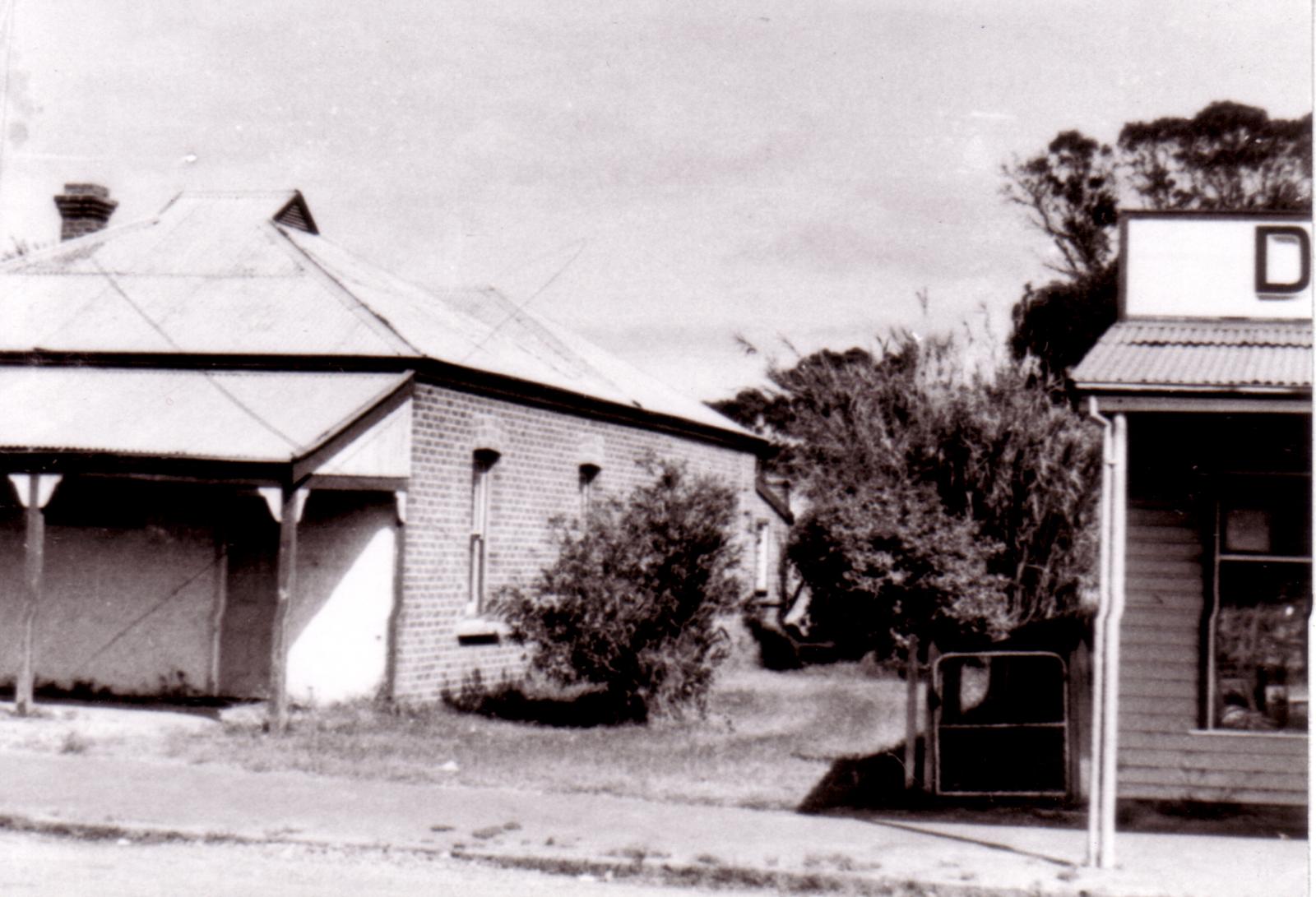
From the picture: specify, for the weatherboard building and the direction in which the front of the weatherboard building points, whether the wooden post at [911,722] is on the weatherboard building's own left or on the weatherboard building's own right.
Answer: on the weatherboard building's own right

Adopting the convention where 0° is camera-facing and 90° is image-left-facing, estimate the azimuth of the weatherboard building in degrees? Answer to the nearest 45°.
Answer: approximately 0°

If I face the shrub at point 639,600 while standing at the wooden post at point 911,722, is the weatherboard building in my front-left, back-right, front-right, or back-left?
back-right

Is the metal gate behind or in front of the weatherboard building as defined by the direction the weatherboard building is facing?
behind

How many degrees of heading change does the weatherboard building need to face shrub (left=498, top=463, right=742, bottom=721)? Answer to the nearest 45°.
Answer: approximately 135° to its right
